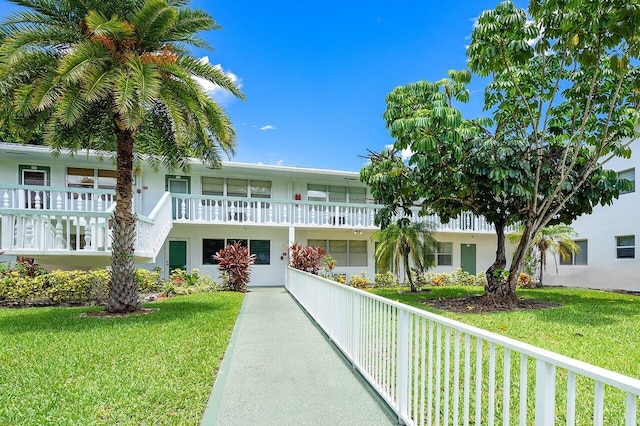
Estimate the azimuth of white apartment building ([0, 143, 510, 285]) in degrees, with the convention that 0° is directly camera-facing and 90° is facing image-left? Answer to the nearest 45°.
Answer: approximately 0°

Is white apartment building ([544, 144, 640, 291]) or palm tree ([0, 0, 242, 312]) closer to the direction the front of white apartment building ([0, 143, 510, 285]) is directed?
the palm tree

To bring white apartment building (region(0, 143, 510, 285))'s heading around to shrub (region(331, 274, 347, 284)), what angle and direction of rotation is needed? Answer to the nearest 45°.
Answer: approximately 90° to its left

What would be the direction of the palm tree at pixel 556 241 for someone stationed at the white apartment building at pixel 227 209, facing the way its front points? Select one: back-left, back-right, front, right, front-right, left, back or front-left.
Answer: left

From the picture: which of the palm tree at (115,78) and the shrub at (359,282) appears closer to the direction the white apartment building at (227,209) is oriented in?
the palm tree

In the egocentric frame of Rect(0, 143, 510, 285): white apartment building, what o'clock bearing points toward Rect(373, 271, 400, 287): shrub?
The shrub is roughly at 9 o'clock from the white apartment building.

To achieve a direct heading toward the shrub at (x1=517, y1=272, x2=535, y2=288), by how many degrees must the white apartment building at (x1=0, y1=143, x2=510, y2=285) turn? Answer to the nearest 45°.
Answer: approximately 90° to its left

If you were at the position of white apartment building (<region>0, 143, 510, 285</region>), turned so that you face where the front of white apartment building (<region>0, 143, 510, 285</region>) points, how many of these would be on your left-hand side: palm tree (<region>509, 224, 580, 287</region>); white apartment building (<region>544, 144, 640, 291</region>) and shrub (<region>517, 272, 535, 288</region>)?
3

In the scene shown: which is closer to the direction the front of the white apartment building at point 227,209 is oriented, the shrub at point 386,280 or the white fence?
the white fence
